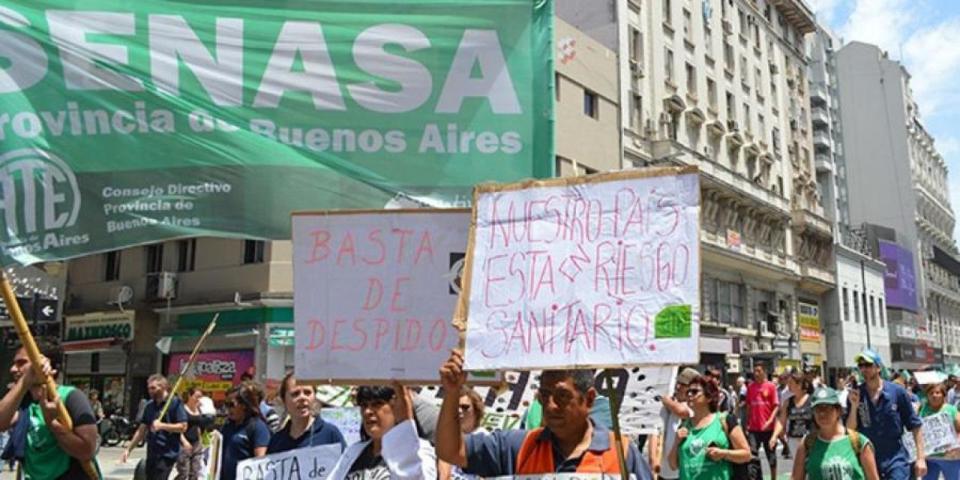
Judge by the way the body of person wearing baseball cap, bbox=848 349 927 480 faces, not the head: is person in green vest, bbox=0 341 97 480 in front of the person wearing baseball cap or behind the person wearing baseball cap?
in front

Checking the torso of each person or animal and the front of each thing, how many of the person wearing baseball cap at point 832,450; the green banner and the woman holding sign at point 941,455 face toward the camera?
3

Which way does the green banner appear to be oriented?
toward the camera

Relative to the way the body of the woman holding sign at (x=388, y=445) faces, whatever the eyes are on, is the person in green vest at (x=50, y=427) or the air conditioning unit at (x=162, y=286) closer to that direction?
the person in green vest

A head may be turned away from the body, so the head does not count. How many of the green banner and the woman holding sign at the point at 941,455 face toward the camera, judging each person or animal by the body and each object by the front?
2

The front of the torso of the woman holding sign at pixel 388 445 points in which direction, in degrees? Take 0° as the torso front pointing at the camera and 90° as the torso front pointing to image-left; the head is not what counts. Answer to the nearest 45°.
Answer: approximately 45°

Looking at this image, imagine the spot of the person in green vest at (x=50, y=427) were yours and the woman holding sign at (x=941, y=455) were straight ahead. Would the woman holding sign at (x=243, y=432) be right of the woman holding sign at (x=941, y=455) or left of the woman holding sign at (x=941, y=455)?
left

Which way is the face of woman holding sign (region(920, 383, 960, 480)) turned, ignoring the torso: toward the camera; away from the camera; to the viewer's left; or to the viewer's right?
toward the camera

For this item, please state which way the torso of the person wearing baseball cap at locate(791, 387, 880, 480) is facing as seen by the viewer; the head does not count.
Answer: toward the camera

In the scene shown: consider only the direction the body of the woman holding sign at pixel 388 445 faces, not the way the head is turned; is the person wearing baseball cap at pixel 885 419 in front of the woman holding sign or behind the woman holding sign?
behind

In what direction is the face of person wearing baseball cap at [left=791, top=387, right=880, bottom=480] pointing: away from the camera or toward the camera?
toward the camera
